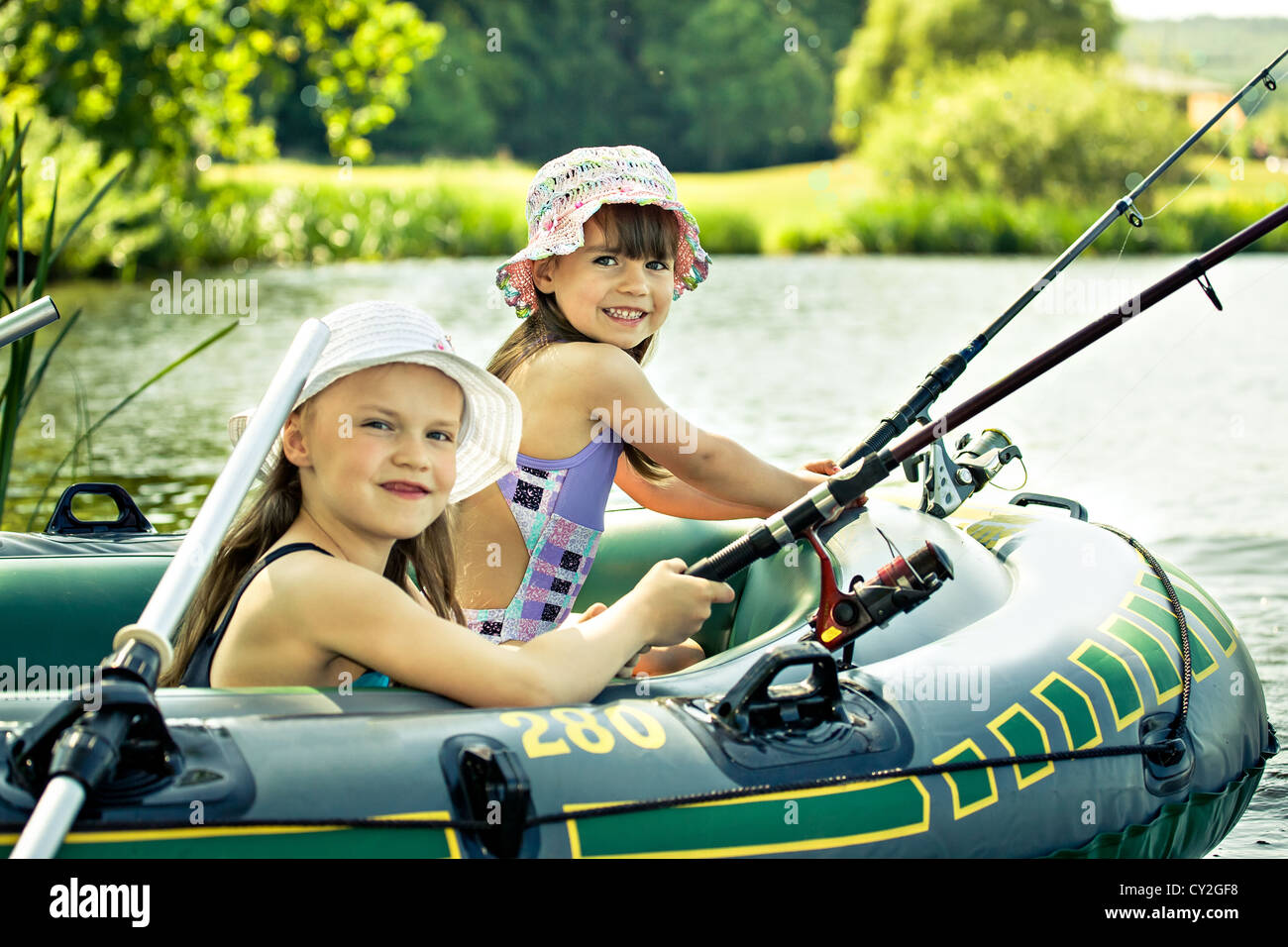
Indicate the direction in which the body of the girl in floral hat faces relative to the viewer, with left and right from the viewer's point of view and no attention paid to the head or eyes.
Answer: facing to the right of the viewer

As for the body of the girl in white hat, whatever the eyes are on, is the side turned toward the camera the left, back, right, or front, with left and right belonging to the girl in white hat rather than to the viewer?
right

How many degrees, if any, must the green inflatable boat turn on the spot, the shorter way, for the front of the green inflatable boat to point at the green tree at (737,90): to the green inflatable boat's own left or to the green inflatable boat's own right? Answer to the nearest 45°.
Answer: approximately 90° to the green inflatable boat's own left

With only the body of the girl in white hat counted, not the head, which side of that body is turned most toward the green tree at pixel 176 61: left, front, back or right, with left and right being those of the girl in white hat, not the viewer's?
left

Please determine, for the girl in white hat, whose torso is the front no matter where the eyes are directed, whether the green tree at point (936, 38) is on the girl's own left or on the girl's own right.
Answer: on the girl's own left

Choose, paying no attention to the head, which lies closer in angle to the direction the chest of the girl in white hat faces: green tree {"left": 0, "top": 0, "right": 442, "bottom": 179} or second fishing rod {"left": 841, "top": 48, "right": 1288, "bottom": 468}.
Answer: the second fishing rod

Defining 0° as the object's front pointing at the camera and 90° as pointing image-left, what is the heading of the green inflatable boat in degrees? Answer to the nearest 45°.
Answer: approximately 270°

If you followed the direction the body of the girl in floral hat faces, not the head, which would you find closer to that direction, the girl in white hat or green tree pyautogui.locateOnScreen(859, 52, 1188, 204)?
the green tree

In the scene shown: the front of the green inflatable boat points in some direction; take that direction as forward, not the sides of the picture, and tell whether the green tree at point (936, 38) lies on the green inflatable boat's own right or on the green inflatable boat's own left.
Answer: on the green inflatable boat's own left
